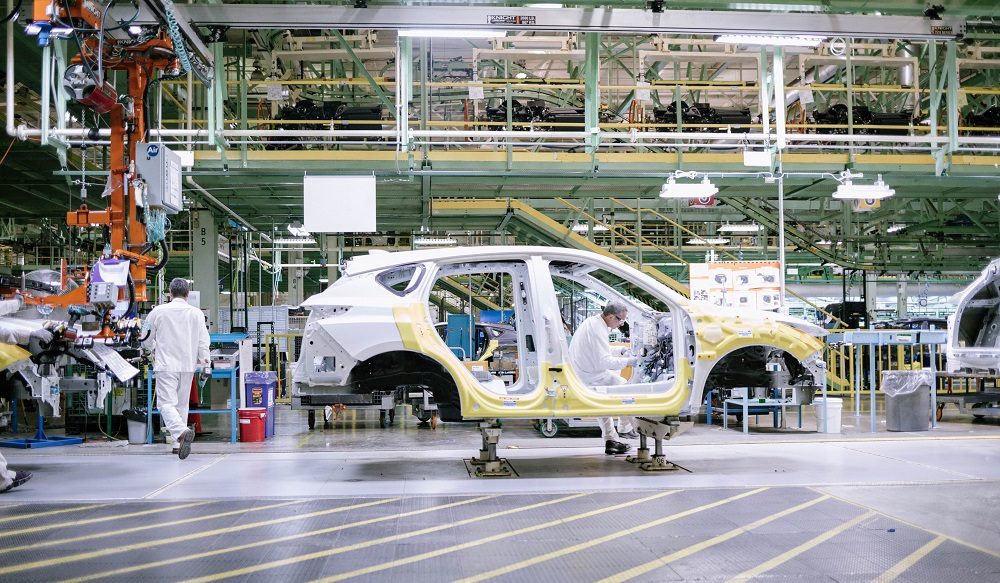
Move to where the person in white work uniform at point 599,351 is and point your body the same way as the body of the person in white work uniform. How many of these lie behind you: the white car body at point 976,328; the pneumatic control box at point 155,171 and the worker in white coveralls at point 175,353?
2

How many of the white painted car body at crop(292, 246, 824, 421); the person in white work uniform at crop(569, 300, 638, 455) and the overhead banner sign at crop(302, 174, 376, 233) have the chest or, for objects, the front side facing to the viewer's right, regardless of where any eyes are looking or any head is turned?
2

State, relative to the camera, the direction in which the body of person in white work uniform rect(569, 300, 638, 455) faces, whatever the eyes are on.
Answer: to the viewer's right

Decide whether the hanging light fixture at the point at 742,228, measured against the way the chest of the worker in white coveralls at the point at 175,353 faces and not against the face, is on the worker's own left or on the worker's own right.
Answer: on the worker's own right

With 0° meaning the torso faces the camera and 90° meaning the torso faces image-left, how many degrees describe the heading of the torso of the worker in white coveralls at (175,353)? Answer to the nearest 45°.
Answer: approximately 180°

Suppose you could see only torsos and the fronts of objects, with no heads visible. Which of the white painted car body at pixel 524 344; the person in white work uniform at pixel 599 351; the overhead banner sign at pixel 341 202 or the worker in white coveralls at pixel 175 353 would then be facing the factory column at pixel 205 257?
the worker in white coveralls

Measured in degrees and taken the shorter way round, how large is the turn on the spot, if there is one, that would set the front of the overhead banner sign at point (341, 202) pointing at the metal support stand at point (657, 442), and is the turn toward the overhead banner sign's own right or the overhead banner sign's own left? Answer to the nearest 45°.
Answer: approximately 45° to the overhead banner sign's own left

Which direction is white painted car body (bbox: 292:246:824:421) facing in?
to the viewer's right

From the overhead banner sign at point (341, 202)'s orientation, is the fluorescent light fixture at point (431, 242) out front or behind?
behind
